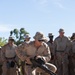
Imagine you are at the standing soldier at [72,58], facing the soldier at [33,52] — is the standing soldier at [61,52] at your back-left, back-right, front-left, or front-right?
front-right

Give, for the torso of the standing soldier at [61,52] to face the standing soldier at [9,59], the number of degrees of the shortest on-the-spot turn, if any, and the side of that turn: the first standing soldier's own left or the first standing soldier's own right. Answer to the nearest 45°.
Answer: approximately 90° to the first standing soldier's own right

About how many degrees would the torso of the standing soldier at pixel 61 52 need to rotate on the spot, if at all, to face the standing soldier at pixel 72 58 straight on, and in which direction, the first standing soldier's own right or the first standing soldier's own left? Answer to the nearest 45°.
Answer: approximately 135° to the first standing soldier's own left

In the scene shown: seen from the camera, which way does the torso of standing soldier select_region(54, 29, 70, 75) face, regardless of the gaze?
toward the camera

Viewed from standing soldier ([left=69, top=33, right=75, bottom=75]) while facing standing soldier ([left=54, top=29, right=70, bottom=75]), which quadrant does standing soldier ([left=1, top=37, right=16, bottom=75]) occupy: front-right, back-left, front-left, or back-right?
front-right

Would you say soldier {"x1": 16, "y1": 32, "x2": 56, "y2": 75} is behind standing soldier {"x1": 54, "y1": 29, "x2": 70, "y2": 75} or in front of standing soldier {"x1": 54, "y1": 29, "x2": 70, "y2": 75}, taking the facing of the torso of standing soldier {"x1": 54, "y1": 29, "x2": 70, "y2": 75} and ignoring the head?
in front
